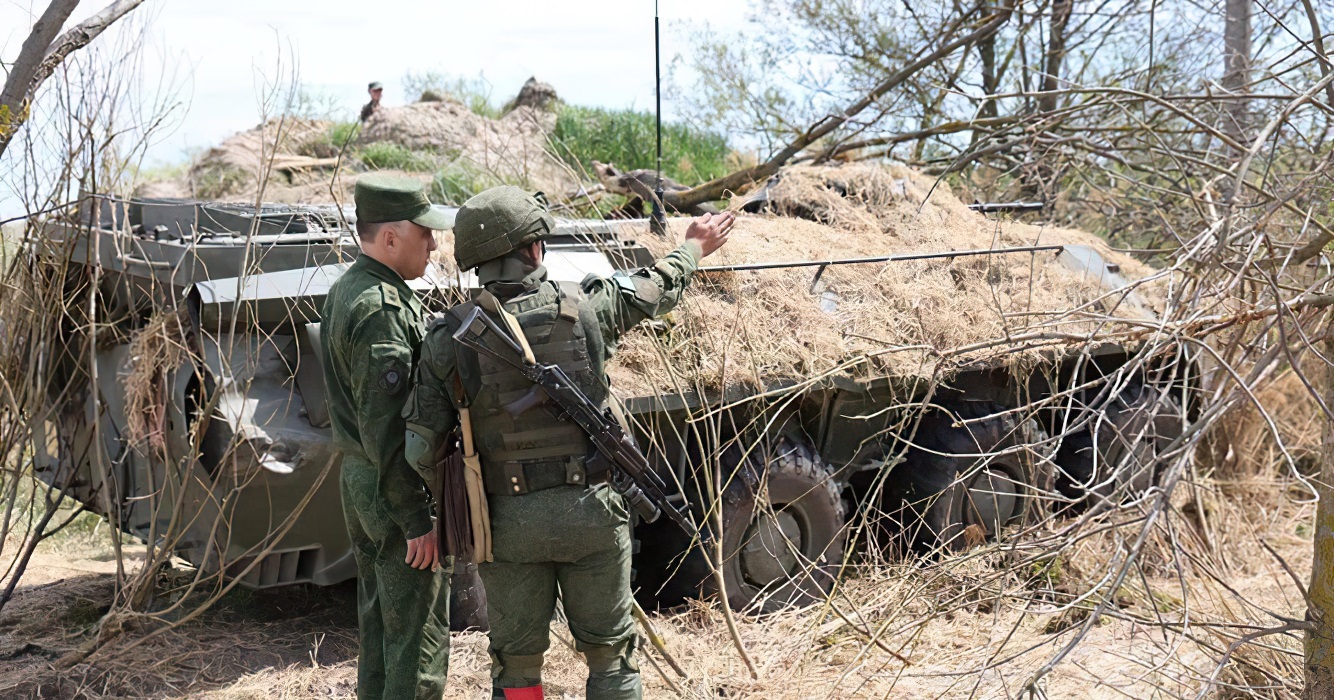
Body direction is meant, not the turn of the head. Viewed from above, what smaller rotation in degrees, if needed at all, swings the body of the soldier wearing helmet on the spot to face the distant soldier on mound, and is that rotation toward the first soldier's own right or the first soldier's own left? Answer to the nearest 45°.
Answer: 0° — they already face them

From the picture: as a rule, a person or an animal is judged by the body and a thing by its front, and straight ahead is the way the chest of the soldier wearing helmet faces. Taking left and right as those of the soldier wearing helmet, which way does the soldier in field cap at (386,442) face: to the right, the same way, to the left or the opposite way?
to the right

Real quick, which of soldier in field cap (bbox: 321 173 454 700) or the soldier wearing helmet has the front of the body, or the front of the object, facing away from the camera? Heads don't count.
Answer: the soldier wearing helmet

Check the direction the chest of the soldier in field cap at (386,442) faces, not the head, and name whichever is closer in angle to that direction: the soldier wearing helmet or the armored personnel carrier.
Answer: the soldier wearing helmet

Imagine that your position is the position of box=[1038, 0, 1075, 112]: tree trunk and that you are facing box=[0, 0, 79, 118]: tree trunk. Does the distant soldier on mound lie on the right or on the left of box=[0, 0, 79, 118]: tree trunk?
right

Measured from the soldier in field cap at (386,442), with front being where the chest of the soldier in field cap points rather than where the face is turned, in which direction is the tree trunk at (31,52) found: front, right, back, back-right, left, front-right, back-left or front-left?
back-left

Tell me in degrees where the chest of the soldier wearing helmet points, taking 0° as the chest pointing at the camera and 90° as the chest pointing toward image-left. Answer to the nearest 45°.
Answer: approximately 180°

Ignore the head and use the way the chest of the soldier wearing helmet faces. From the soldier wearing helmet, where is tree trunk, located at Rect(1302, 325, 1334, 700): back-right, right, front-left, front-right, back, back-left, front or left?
right

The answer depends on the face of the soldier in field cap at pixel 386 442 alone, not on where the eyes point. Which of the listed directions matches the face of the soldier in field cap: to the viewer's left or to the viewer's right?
to the viewer's right

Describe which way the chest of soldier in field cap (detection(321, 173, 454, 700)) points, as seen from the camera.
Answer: to the viewer's right

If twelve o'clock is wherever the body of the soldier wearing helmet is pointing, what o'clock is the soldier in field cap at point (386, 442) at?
The soldier in field cap is roughly at 10 o'clock from the soldier wearing helmet.
